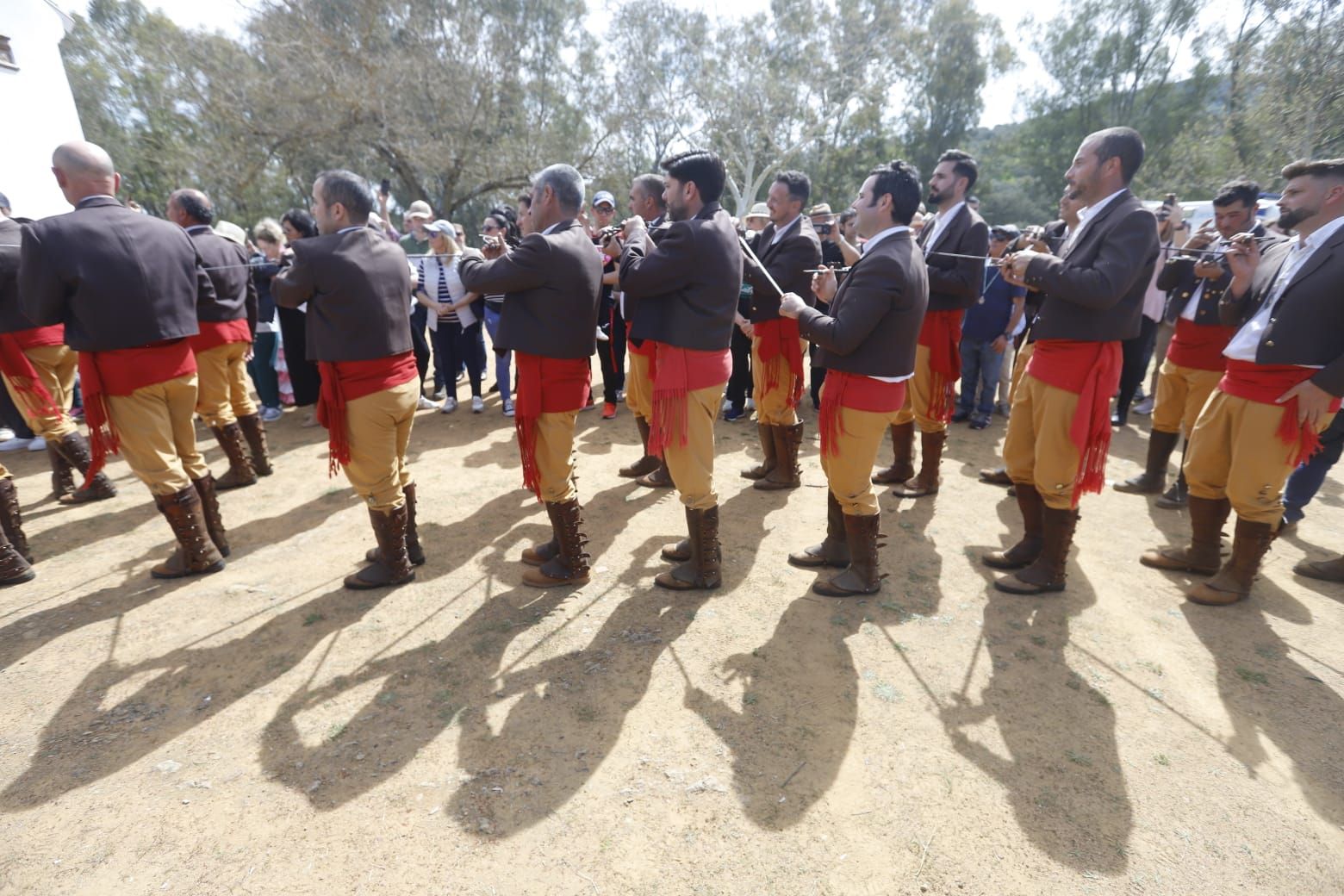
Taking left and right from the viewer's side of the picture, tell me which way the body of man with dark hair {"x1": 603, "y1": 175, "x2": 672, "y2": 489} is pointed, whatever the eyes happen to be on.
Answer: facing to the left of the viewer

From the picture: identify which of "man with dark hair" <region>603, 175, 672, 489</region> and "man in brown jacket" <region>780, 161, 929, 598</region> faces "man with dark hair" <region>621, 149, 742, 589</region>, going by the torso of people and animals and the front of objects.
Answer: the man in brown jacket

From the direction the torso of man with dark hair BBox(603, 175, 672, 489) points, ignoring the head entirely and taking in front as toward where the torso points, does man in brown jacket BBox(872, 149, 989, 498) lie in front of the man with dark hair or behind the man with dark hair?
behind

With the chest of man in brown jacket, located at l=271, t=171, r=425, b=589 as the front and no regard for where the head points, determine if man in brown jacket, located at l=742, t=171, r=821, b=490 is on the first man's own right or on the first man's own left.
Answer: on the first man's own right

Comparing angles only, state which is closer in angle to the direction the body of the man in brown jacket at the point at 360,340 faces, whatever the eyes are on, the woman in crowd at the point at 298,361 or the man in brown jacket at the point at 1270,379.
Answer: the woman in crowd
